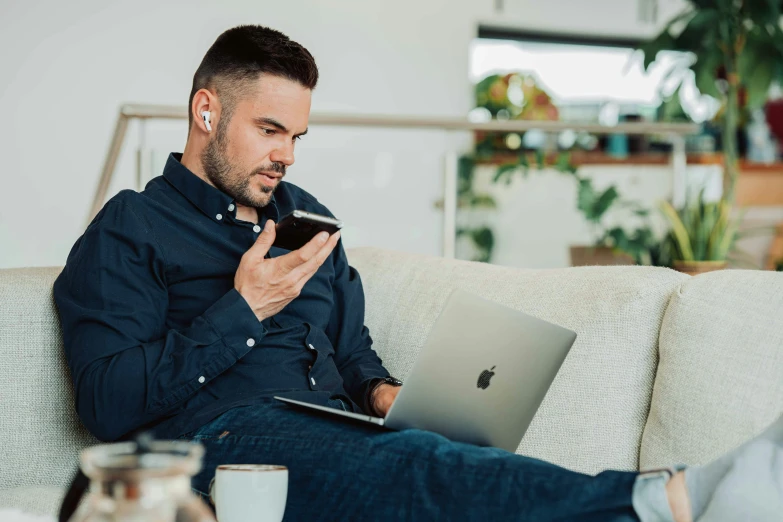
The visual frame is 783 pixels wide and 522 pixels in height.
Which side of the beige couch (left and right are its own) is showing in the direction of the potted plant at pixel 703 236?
back

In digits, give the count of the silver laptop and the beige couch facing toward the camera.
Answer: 1

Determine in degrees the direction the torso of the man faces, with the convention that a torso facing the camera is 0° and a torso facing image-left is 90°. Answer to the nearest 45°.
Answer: approximately 315°

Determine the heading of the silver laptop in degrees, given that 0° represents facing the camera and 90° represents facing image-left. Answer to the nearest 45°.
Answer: approximately 135°

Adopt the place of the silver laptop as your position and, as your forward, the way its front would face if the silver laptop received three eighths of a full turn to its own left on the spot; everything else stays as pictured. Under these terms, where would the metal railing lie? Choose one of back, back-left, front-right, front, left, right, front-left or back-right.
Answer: back

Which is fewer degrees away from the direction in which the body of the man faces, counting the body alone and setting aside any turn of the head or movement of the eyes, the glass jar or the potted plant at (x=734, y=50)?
the glass jar

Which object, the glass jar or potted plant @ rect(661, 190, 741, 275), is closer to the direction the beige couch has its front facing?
the glass jar

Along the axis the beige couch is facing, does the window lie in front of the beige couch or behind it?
behind

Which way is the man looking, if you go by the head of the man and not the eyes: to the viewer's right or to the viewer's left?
to the viewer's right

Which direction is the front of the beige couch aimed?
toward the camera

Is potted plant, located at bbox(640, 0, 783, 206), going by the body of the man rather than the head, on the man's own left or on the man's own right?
on the man's own left

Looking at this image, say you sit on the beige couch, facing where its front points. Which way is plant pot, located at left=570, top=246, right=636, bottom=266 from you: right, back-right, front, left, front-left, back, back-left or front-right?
back

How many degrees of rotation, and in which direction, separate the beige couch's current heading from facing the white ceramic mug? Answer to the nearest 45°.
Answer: approximately 45° to its right

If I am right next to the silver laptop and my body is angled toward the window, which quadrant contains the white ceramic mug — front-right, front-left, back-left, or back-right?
back-left
